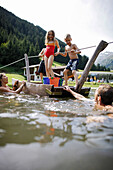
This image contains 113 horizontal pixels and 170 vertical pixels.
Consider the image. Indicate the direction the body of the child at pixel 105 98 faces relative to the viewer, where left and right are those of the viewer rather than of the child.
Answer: facing away from the viewer and to the left of the viewer
